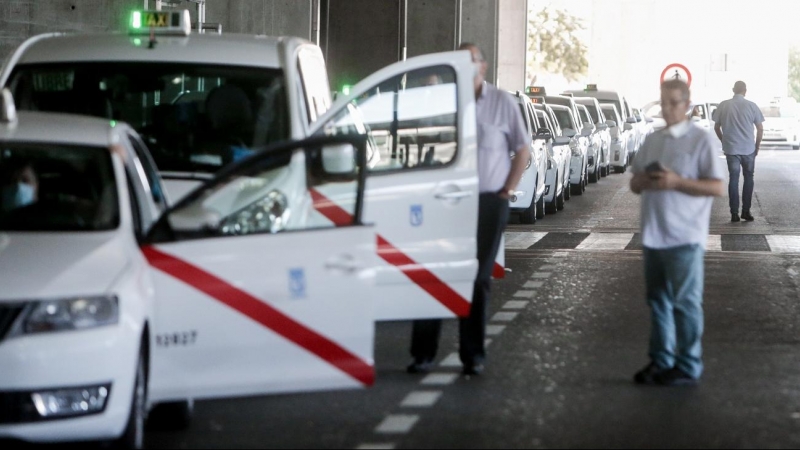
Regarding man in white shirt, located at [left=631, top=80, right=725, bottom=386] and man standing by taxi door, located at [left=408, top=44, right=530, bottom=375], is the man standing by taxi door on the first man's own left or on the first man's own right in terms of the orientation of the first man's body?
on the first man's own right

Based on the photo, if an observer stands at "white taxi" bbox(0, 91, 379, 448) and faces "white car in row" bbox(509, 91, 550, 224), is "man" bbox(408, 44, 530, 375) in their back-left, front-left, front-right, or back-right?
front-right

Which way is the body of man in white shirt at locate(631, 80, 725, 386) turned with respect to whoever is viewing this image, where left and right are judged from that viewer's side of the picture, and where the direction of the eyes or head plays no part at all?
facing the viewer and to the left of the viewer

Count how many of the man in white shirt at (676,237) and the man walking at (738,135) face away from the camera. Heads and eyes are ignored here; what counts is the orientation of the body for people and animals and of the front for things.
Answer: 1

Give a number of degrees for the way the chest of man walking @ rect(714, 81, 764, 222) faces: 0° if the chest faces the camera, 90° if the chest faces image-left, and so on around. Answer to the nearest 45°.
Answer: approximately 180°

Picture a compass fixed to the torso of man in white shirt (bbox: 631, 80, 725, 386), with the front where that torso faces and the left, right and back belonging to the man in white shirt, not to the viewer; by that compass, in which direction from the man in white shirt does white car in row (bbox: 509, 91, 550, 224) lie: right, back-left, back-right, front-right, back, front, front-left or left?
back-right

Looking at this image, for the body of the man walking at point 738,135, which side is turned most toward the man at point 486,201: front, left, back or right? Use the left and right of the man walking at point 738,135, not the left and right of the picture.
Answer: back

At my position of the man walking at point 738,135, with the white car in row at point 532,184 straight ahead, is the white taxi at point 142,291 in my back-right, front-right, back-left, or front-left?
front-left

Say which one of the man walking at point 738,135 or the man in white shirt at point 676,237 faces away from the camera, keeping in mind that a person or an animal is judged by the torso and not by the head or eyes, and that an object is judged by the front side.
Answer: the man walking

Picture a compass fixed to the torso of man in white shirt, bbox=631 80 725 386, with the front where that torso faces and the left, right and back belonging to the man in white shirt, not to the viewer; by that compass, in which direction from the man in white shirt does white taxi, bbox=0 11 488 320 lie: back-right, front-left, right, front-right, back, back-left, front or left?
front-right

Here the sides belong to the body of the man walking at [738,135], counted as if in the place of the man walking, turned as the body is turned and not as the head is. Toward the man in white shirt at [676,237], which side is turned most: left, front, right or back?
back

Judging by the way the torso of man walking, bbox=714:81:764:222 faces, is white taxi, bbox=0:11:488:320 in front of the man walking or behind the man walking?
behind

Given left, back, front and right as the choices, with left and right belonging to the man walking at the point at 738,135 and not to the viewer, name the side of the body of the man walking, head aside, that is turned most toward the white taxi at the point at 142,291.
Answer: back

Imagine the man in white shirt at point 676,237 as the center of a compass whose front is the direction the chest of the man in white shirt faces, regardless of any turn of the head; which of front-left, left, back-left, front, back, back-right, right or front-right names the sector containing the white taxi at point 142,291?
front
